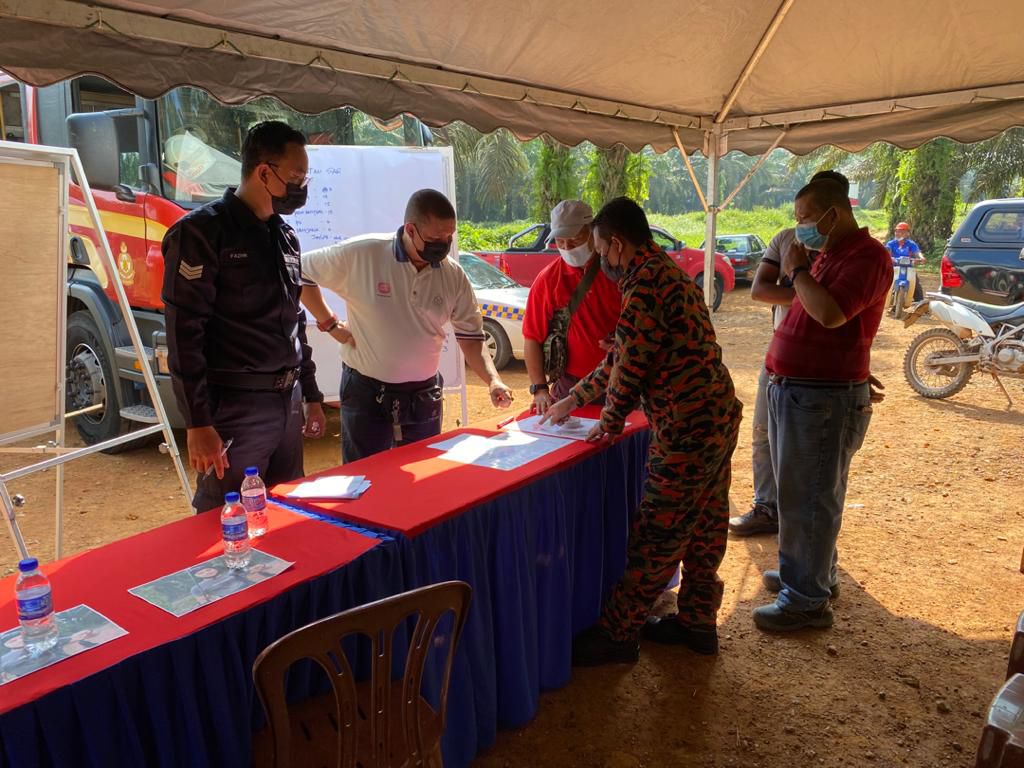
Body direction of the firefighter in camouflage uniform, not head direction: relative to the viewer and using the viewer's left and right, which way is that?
facing to the left of the viewer

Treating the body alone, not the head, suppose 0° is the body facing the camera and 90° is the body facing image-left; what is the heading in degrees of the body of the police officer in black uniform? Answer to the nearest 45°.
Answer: approximately 315°

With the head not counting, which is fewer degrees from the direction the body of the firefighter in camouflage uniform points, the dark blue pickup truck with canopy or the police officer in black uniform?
the police officer in black uniform

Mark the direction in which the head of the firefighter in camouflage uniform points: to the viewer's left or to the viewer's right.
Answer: to the viewer's left

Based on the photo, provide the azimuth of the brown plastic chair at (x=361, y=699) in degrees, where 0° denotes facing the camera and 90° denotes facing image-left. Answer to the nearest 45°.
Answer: approximately 135°

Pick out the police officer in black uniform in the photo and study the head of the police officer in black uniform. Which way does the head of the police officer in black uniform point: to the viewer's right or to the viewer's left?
to the viewer's right
